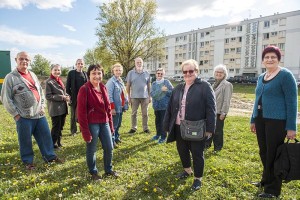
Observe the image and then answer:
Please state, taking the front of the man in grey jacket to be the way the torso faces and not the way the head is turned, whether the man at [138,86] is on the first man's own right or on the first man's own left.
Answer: on the first man's own left

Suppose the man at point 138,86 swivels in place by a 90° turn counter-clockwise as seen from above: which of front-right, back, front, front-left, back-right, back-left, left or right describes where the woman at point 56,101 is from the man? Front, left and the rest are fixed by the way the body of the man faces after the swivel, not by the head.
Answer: back-right

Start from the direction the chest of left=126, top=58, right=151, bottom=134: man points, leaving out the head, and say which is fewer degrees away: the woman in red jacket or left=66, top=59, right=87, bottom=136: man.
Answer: the woman in red jacket

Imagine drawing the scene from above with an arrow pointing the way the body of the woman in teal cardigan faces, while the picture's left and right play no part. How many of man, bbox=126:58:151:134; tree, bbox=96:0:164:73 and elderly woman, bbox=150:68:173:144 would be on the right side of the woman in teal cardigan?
3

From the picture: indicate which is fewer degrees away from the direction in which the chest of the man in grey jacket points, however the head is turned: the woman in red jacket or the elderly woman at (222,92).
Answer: the woman in red jacket

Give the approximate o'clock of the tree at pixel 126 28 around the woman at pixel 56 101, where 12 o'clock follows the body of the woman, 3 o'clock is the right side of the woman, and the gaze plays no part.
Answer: The tree is roughly at 8 o'clock from the woman.

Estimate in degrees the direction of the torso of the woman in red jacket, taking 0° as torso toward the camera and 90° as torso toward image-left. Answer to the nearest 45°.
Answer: approximately 315°

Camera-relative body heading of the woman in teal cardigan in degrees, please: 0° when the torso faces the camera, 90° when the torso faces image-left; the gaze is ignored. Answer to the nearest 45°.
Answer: approximately 45°

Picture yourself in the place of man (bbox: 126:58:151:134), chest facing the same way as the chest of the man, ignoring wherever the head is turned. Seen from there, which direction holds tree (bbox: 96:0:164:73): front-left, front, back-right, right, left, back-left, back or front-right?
back

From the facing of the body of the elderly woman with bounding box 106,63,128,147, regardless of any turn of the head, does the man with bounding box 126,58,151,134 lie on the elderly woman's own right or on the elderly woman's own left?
on the elderly woman's own left

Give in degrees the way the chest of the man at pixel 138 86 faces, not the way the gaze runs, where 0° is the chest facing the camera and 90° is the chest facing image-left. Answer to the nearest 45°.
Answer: approximately 0°

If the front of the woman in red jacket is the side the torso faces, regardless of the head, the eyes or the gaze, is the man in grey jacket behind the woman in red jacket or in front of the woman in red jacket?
behind
